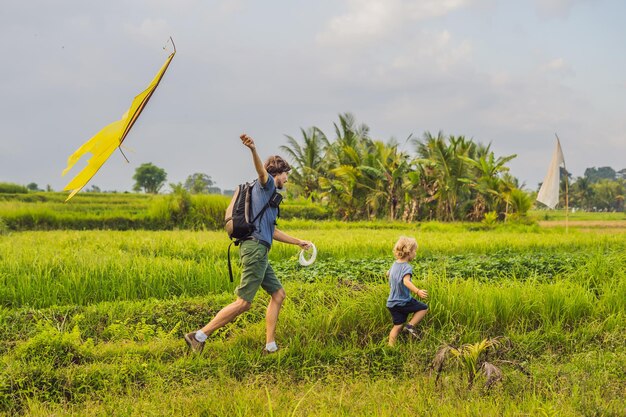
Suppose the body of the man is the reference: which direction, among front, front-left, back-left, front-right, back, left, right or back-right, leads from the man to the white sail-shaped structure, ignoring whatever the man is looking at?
front-left

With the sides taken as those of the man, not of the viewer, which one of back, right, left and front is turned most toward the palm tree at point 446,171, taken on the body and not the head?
left

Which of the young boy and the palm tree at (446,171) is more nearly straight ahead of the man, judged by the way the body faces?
the young boy

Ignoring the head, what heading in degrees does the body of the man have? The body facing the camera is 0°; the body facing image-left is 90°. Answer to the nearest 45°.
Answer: approximately 270°

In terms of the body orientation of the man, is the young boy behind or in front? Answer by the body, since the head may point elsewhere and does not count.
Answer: in front

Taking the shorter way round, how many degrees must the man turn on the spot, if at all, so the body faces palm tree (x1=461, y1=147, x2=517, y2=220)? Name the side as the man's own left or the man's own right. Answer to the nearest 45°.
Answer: approximately 45° to the man's own left

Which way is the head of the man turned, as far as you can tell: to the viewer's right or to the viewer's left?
to the viewer's right
